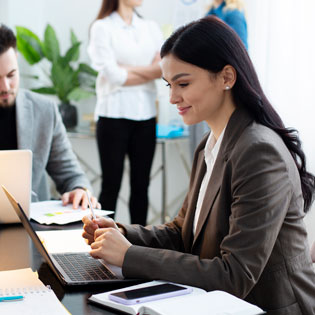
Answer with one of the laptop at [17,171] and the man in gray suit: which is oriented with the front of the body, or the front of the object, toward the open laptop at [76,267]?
the man in gray suit

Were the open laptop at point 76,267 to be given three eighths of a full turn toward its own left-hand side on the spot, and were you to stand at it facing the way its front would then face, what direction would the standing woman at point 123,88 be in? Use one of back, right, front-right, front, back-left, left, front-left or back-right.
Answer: front-right

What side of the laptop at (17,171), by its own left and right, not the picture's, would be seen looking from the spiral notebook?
back

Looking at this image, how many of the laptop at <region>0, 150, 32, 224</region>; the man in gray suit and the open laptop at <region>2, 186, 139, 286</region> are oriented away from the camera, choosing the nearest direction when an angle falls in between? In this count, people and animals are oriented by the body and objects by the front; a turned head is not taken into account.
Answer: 1

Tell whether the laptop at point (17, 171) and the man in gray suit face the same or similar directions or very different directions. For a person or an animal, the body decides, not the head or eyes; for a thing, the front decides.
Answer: very different directions

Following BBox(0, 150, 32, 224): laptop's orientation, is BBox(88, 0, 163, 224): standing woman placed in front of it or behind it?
in front

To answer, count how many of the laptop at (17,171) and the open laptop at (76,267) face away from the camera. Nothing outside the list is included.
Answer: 1

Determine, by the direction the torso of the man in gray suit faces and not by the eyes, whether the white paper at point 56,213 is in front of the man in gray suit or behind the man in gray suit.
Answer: in front

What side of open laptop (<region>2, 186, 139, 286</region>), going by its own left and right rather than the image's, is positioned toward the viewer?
right

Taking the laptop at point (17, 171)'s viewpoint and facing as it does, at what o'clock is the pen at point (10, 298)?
The pen is roughly at 6 o'clock from the laptop.

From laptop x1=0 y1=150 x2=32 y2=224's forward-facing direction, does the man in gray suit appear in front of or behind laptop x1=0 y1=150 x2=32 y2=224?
in front

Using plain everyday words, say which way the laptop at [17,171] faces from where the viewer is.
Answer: facing away from the viewer

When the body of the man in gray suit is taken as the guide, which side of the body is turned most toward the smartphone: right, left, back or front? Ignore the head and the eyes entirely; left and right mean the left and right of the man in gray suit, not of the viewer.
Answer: front

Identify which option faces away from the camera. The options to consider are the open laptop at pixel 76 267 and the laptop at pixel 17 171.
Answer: the laptop
